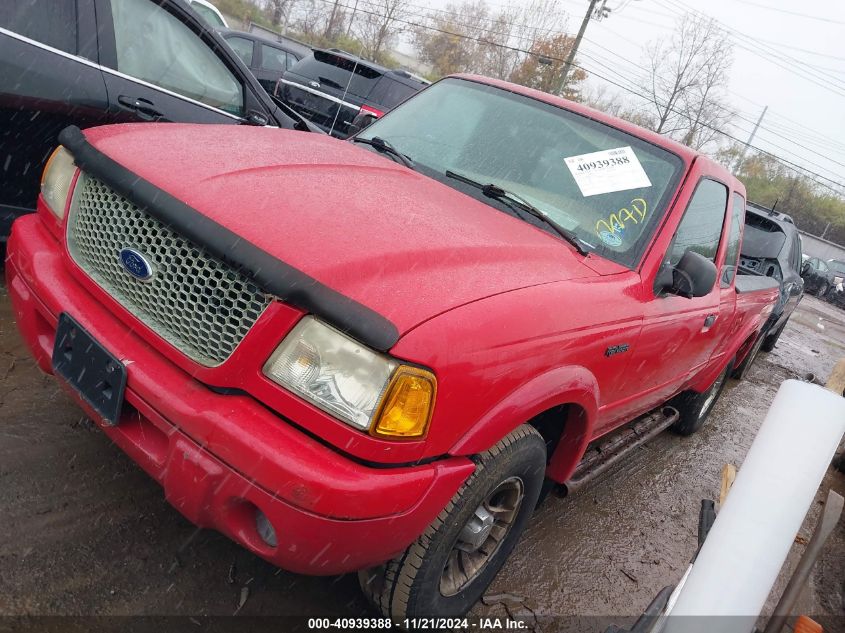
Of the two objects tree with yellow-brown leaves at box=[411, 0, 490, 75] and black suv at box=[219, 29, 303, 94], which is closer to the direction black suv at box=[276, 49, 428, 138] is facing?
the tree with yellow-brown leaves

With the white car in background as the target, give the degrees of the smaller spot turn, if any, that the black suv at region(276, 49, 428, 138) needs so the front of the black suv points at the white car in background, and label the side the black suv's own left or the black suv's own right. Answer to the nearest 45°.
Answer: approximately 90° to the black suv's own left

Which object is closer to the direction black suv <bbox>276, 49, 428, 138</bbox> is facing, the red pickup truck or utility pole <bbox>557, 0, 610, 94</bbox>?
the utility pole

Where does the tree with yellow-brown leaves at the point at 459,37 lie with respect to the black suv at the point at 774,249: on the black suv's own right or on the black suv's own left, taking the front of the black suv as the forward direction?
on the black suv's own left

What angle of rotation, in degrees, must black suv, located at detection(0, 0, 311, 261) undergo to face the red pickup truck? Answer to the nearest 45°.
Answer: approximately 90° to its right

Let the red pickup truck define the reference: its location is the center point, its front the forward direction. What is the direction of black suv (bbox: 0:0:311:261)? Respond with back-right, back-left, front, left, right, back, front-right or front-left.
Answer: right

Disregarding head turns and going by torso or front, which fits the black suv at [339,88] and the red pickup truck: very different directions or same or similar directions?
very different directions

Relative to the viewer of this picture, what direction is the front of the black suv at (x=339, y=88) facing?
facing away from the viewer and to the right of the viewer

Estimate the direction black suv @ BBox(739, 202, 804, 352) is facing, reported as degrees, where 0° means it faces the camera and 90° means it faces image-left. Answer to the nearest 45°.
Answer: approximately 225°

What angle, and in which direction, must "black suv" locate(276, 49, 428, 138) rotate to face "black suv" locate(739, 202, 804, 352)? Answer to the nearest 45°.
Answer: approximately 45° to its right

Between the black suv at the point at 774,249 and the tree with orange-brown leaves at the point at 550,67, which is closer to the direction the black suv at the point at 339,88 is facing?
the tree with orange-brown leaves

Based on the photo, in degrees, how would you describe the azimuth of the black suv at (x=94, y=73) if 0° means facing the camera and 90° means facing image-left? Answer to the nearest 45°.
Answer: approximately 270°

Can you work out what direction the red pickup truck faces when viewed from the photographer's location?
facing the viewer and to the left of the viewer

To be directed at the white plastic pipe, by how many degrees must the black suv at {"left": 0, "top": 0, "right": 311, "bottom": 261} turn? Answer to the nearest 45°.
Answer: approximately 45° to its right
